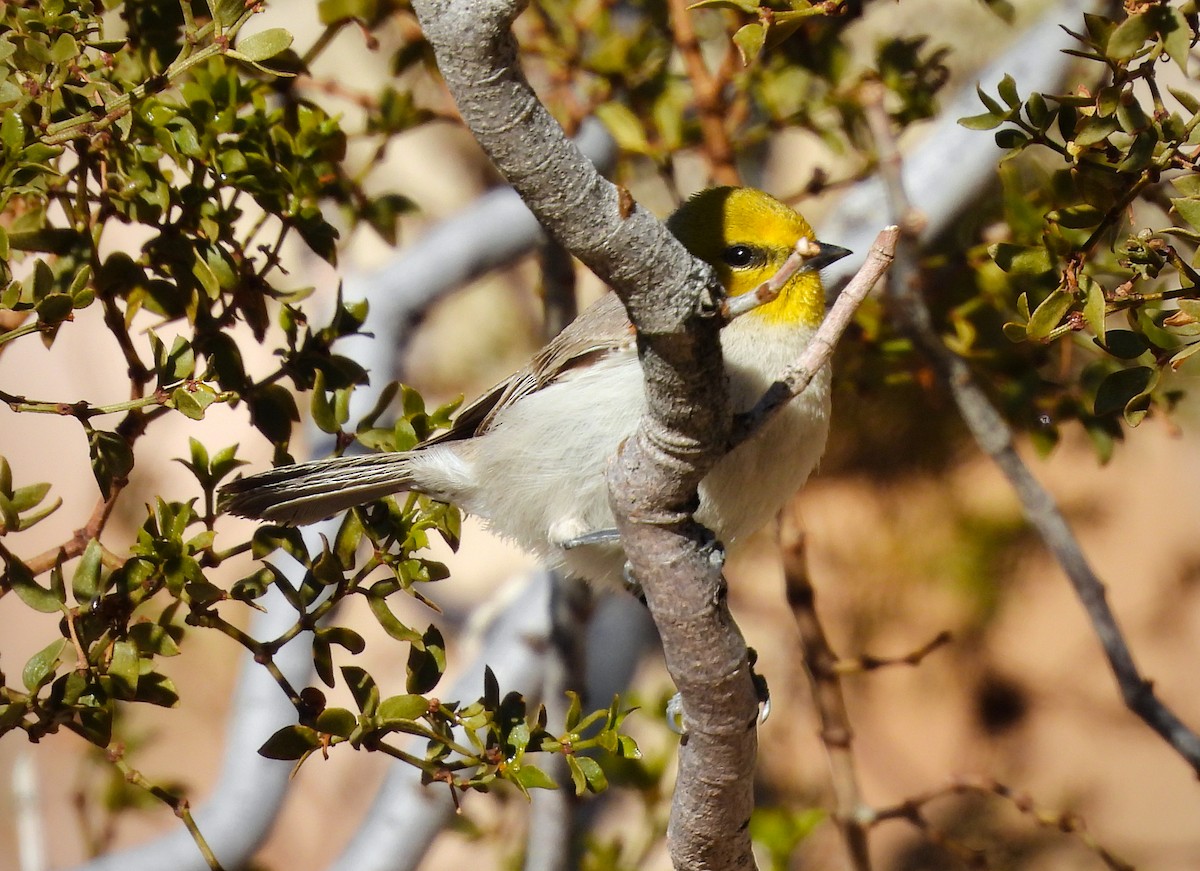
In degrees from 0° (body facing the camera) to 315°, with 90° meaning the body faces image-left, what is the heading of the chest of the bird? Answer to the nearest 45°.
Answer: approximately 270°

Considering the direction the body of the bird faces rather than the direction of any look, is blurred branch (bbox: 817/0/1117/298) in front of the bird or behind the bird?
in front

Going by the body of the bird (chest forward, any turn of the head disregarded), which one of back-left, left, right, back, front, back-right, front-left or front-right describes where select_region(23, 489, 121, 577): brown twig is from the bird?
back-right
